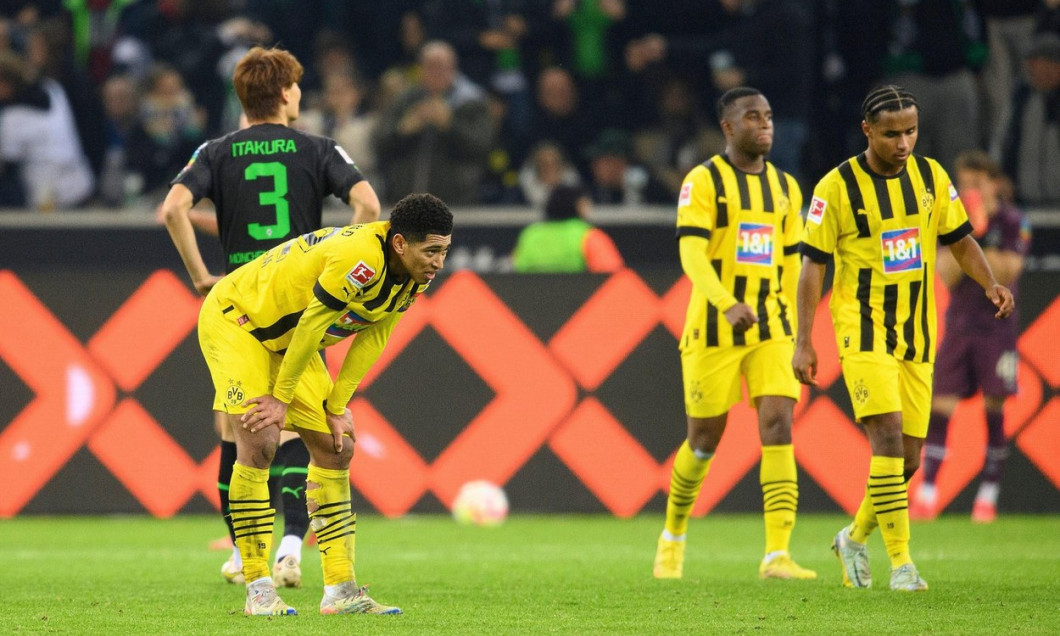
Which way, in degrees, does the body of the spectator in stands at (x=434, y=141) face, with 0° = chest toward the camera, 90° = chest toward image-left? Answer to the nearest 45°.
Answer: approximately 0°

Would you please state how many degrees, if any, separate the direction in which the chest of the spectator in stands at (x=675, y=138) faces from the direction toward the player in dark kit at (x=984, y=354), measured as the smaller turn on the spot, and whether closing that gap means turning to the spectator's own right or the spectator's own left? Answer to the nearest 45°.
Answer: approximately 45° to the spectator's own left

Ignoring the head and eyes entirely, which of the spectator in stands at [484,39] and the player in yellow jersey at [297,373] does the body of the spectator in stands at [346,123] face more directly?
the player in yellow jersey

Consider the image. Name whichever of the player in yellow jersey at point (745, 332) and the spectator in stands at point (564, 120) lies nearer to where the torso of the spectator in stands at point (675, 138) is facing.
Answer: the player in yellow jersey

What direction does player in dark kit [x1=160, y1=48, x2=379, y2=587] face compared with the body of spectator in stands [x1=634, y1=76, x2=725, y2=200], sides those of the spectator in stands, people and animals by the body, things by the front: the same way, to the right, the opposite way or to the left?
the opposite way

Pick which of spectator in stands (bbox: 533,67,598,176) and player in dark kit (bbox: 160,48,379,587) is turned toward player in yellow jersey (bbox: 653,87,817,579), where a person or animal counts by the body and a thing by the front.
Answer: the spectator in stands

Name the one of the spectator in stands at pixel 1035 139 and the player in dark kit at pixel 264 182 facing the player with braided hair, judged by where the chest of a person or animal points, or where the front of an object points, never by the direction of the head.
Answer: the spectator in stands

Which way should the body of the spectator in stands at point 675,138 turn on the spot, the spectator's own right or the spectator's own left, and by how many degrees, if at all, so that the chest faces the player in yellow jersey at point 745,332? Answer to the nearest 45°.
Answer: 0° — they already face them

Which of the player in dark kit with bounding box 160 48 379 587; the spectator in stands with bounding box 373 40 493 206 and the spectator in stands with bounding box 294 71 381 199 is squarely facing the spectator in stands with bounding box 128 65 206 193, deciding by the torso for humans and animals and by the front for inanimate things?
the player in dark kit

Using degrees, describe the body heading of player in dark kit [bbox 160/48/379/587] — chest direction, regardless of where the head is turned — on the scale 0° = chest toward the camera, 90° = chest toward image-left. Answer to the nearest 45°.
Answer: approximately 180°

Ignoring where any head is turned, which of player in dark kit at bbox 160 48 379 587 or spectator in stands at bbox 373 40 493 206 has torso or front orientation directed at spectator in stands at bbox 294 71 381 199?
the player in dark kit
